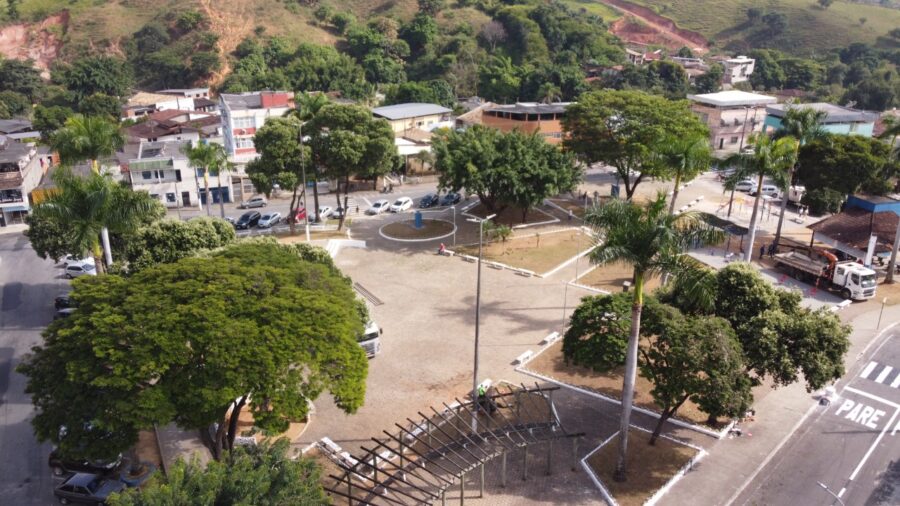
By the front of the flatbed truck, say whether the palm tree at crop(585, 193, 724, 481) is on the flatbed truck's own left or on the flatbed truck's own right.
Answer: on the flatbed truck's own right

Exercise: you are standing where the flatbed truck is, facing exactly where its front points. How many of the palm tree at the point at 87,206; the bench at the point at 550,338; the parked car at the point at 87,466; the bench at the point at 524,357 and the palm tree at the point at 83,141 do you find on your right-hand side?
5

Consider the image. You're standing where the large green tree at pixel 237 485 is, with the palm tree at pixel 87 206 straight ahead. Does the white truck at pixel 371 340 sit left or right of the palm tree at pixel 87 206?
right

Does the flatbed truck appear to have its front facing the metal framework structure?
no

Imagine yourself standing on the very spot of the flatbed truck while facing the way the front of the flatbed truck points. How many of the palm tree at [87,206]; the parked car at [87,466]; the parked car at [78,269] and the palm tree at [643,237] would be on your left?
0

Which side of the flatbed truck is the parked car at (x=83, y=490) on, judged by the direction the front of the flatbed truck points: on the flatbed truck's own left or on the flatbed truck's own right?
on the flatbed truck's own right

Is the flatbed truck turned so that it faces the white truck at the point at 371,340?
no

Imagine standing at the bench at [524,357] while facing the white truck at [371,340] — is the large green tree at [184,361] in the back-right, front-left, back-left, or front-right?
front-left

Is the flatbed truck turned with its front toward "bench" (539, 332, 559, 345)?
no

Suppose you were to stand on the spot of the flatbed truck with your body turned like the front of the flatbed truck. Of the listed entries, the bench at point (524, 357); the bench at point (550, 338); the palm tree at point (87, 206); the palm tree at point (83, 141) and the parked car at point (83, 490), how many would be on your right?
5

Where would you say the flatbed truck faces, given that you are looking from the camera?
facing the viewer and to the right of the viewer

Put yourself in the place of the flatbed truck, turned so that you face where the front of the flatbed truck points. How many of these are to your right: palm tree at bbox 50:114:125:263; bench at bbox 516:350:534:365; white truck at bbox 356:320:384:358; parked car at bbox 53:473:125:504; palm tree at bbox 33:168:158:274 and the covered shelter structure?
5
